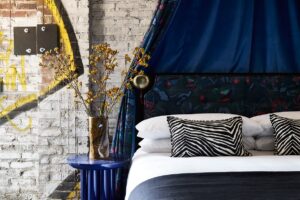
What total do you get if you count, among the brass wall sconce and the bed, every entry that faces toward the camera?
2

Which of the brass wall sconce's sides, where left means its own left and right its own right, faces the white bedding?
front

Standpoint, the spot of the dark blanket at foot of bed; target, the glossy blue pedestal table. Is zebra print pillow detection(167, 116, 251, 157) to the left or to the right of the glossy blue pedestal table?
right

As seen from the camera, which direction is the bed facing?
toward the camera

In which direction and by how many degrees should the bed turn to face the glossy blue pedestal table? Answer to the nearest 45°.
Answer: approximately 90° to its right

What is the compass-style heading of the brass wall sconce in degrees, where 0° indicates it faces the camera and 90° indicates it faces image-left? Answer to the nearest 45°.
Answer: approximately 0°

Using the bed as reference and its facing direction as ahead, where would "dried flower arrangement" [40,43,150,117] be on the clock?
The dried flower arrangement is roughly at 4 o'clock from the bed.

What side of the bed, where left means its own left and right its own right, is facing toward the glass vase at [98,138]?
right

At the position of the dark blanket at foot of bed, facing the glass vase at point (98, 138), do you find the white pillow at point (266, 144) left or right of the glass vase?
right

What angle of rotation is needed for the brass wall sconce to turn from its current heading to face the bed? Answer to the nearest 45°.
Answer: approximately 45° to its left
